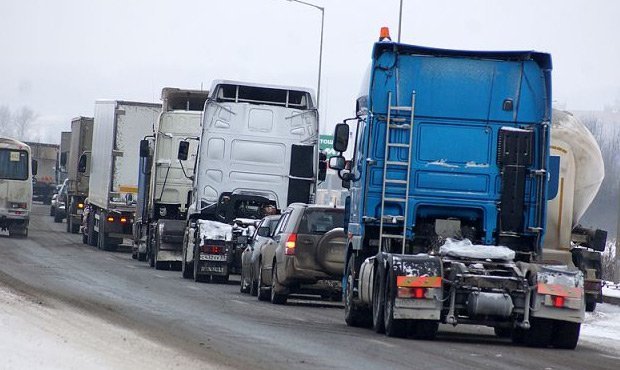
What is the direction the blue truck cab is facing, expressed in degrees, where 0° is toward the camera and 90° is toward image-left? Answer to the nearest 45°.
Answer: approximately 180°

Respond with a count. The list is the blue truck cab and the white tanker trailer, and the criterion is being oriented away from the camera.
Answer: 2

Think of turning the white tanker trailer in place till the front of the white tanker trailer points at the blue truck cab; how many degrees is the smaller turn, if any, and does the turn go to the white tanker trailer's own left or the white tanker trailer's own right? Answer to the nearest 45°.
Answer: approximately 180°

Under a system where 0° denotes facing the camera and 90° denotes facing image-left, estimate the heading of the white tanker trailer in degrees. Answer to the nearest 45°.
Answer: approximately 180°
